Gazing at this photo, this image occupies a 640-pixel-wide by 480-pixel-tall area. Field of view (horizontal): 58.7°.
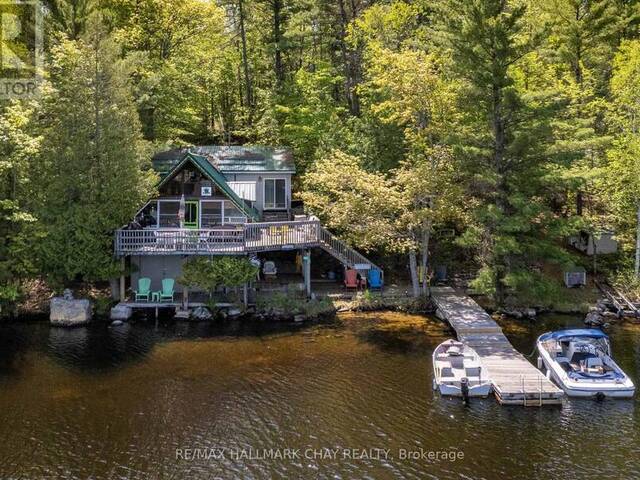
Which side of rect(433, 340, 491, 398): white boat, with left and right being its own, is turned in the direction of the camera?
back

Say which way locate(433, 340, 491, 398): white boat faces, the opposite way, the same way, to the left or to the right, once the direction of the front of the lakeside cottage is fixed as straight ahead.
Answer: the opposite way

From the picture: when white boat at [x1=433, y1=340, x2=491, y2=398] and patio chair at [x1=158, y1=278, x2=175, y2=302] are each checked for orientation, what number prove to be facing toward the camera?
1

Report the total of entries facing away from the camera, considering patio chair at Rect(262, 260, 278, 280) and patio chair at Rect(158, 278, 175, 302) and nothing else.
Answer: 0

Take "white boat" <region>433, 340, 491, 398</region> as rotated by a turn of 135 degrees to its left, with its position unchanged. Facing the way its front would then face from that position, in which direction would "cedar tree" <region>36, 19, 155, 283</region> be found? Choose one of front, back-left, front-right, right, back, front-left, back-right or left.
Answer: front-right

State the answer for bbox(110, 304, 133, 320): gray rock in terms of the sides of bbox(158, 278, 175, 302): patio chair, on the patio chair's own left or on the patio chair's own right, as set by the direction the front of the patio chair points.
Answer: on the patio chair's own right

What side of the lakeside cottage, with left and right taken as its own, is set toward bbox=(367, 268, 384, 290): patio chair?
left

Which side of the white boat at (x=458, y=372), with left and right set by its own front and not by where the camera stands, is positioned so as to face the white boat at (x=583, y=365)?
right

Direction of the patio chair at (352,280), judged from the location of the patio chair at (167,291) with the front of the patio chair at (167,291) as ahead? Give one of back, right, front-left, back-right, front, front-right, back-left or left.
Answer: left

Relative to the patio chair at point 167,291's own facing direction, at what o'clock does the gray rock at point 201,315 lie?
The gray rock is roughly at 10 o'clock from the patio chair.
